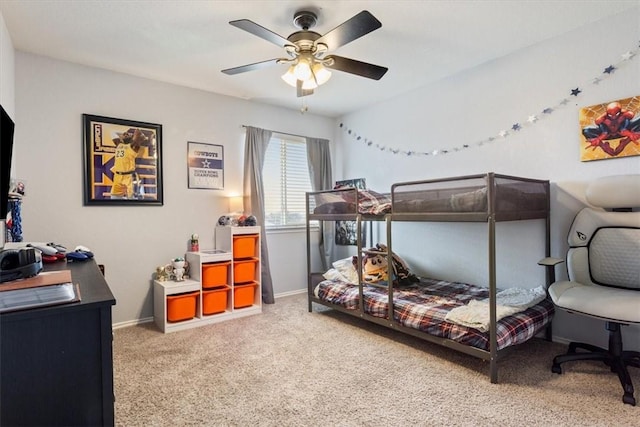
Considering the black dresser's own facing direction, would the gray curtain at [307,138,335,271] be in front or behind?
in front

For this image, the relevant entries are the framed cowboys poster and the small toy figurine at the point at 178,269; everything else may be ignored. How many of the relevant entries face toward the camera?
2

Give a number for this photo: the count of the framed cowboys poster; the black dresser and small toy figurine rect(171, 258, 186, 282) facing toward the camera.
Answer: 2

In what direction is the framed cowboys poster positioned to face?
toward the camera

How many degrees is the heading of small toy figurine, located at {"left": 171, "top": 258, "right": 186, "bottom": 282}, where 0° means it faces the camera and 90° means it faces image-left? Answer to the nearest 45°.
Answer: approximately 0°

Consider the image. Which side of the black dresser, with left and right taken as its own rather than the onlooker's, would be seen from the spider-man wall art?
front

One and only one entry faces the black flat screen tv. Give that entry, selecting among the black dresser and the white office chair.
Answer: the white office chair

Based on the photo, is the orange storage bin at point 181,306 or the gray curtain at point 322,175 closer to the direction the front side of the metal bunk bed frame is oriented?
the orange storage bin

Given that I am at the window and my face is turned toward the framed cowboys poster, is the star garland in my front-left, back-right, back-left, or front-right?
back-left

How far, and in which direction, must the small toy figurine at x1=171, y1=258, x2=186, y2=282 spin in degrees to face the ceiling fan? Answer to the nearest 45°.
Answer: approximately 45° to its left

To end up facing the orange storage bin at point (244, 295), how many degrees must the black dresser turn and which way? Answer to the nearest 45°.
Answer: approximately 45° to its left

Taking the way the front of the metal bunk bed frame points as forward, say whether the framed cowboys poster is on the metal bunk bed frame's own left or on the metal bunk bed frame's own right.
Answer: on the metal bunk bed frame's own right

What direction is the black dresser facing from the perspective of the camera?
to the viewer's right

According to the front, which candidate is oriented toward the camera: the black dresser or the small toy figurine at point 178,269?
the small toy figurine

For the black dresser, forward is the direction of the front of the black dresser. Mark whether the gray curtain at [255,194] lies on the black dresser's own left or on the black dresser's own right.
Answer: on the black dresser's own left
